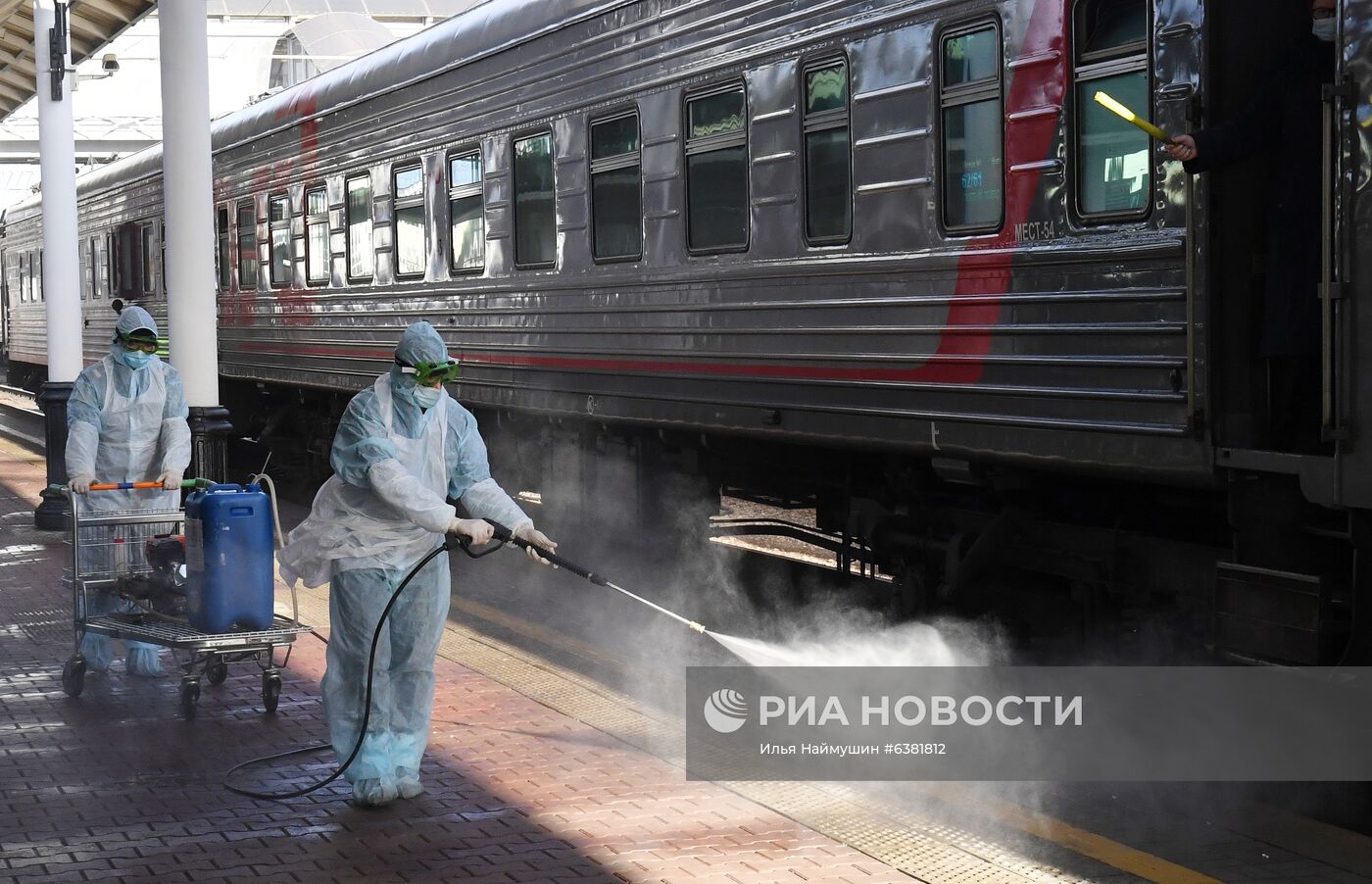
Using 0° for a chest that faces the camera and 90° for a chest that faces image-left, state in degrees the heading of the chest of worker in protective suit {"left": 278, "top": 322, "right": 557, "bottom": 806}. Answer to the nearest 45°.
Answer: approximately 315°

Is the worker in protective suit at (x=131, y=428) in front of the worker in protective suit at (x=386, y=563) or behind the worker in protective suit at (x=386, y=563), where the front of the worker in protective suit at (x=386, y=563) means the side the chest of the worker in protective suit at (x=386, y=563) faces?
behind

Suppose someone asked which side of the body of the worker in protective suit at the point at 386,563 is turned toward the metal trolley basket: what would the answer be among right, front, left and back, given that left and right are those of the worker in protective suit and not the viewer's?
back

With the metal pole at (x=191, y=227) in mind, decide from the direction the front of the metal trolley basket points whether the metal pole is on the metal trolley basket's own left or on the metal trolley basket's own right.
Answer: on the metal trolley basket's own left

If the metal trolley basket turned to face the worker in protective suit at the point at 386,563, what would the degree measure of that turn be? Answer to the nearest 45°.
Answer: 0° — it already faces them

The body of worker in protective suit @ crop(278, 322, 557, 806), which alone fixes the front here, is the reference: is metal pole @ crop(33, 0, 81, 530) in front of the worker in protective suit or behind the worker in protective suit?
behind

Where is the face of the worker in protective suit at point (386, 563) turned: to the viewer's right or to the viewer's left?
to the viewer's right

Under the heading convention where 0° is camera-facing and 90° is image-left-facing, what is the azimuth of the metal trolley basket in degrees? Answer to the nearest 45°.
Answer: approximately 315°
